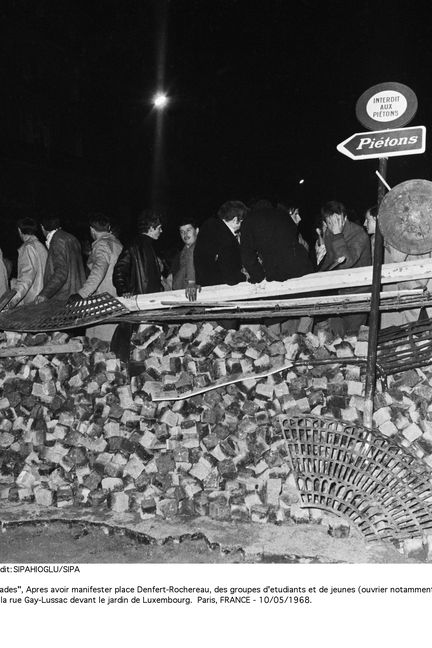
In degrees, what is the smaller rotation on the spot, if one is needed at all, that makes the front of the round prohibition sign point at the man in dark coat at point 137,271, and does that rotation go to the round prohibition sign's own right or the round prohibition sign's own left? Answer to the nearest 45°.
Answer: approximately 135° to the round prohibition sign's own right

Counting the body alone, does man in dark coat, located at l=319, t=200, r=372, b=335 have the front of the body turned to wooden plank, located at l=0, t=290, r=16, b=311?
no

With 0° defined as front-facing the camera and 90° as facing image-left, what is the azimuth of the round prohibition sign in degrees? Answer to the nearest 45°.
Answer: approximately 0°

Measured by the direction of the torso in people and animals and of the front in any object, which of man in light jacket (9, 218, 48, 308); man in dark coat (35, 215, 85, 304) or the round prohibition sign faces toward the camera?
the round prohibition sign

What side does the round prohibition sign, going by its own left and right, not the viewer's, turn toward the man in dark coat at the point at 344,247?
back

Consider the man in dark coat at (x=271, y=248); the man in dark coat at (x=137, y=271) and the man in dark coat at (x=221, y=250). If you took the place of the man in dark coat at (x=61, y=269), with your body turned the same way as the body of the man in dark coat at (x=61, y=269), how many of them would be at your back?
3

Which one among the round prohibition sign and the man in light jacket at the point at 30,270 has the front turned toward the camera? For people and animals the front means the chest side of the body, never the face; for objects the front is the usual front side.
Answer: the round prohibition sign

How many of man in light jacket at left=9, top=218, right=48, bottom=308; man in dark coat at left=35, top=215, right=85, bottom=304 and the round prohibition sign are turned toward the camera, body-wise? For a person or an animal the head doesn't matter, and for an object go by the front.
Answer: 1
